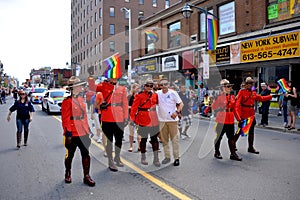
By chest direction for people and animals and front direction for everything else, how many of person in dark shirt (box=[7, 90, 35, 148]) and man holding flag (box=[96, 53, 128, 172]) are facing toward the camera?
2

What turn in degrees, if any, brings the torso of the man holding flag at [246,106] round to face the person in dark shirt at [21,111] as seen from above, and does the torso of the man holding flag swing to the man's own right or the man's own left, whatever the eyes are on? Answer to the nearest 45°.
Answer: approximately 135° to the man's own right

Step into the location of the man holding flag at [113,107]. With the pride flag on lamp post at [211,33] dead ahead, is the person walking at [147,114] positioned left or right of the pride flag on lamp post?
right

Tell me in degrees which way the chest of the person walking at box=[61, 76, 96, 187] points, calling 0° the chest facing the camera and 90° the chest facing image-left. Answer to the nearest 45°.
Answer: approximately 315°

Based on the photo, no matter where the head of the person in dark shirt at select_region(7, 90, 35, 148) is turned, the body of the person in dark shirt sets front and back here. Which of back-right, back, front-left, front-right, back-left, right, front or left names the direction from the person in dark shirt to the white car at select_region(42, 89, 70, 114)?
back

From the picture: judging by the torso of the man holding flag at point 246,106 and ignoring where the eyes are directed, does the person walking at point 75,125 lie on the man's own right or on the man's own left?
on the man's own right

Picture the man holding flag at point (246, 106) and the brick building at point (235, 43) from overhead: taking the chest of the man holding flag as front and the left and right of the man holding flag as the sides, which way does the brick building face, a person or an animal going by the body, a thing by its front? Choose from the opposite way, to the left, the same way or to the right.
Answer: to the right

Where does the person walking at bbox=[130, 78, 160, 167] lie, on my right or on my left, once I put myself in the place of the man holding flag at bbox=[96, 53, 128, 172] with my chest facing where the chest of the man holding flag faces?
on my left

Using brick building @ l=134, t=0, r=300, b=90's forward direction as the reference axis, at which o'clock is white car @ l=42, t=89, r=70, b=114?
The white car is roughly at 1 o'clock from the brick building.

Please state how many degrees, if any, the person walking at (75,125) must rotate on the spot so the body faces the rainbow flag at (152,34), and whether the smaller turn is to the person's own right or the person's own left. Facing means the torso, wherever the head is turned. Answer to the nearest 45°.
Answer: approximately 135° to the person's own left

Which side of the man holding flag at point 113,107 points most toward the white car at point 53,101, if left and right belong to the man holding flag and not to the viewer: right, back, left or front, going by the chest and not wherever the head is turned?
back

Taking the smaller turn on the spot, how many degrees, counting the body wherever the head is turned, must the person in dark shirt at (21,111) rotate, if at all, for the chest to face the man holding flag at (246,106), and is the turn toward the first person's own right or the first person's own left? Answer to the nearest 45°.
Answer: approximately 45° to the first person's own left

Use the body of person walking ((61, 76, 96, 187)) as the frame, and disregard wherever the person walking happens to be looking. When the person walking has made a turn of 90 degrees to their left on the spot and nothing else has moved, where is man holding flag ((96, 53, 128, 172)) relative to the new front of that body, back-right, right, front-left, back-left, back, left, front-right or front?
front

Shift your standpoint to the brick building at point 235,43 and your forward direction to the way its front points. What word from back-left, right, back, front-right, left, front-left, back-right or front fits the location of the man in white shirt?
front-left
